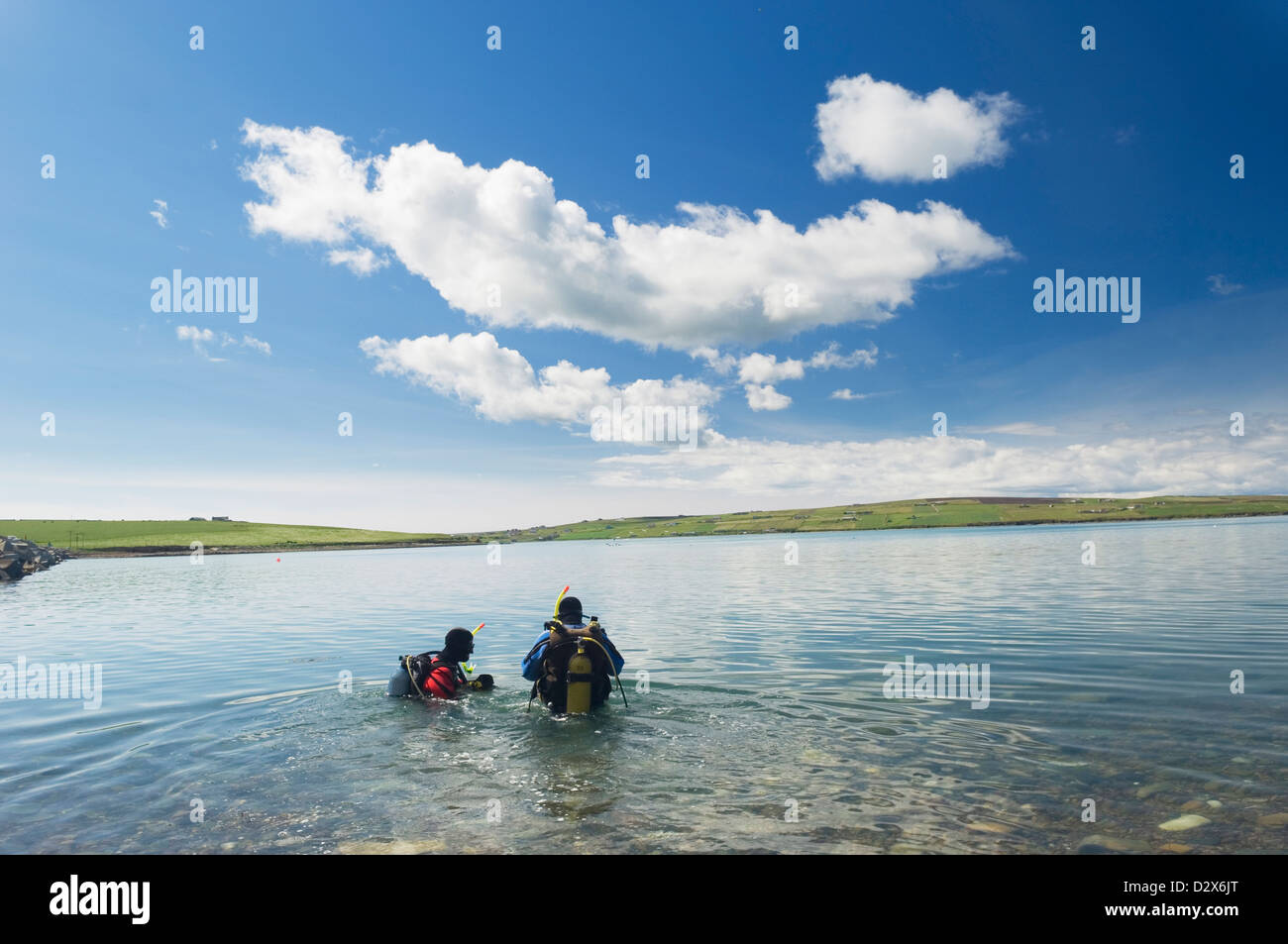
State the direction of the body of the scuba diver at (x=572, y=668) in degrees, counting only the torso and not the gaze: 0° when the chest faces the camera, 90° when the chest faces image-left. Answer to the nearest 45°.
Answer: approximately 180°

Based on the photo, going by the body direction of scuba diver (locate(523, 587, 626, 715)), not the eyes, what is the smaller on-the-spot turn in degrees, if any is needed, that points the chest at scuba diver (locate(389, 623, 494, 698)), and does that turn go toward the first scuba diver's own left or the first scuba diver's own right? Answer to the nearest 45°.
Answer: approximately 45° to the first scuba diver's own left

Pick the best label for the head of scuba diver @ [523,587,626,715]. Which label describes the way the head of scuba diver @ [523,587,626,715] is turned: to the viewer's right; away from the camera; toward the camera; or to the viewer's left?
away from the camera

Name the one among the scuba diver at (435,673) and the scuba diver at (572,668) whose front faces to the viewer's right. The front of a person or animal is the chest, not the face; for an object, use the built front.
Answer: the scuba diver at (435,673)

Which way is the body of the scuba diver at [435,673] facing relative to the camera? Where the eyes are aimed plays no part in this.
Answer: to the viewer's right

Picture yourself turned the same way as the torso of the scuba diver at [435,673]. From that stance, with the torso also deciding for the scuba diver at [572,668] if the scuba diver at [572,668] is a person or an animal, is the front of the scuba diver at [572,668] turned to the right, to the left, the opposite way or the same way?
to the left

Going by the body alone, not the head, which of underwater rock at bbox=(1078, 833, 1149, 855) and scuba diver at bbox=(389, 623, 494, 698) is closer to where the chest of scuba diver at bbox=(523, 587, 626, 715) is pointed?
the scuba diver

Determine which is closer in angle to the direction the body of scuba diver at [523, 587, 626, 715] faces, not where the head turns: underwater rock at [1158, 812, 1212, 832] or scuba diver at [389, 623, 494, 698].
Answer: the scuba diver

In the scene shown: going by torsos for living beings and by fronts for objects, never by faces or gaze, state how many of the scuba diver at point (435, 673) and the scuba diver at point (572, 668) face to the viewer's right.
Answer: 1

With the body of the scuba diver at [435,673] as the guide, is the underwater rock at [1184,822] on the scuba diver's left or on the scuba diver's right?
on the scuba diver's right

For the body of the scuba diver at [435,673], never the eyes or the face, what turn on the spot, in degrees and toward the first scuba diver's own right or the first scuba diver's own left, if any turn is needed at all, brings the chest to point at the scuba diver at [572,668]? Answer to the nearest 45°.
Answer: approximately 45° to the first scuba diver's own right
